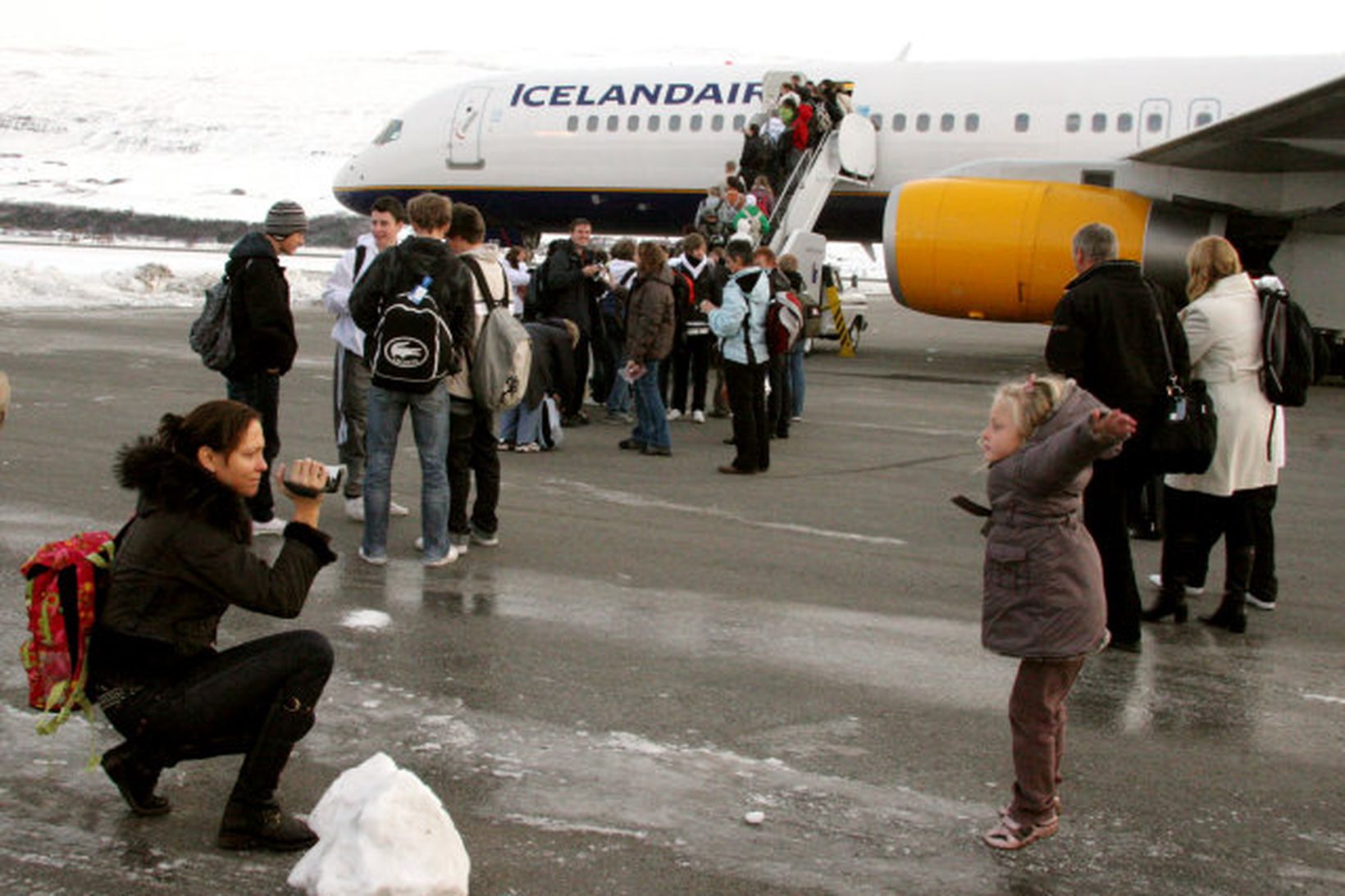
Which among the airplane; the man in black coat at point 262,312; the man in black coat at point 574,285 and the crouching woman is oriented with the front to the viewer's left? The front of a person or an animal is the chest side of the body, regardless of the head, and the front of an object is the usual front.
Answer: the airplane

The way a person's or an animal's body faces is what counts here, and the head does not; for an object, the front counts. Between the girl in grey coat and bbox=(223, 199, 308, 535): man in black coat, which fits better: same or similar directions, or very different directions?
very different directions

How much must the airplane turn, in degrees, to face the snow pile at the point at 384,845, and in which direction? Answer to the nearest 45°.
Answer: approximately 90° to its left

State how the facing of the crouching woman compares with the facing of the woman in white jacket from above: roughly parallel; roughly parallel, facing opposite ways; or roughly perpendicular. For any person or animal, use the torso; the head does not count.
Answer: roughly perpendicular

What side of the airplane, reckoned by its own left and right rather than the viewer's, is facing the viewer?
left

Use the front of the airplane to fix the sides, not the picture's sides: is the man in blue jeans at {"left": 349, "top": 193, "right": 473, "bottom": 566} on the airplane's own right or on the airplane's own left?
on the airplane's own left

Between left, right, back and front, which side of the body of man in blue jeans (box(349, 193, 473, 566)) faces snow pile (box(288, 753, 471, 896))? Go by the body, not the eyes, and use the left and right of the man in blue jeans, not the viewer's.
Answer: back

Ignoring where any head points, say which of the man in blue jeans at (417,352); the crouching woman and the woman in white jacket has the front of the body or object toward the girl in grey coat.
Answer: the crouching woman

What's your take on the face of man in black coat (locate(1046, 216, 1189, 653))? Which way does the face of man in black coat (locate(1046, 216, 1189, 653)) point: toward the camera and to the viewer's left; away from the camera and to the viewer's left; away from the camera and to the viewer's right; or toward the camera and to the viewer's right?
away from the camera and to the viewer's left

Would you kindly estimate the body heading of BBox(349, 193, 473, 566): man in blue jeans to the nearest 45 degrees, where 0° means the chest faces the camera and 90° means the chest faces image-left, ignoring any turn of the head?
approximately 180°

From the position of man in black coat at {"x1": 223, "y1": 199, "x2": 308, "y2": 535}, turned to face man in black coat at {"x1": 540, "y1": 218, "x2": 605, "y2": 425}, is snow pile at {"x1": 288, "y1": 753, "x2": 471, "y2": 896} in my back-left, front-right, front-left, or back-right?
back-right

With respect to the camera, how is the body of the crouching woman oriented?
to the viewer's right

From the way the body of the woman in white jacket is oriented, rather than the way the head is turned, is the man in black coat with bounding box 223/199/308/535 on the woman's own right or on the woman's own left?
on the woman's own left

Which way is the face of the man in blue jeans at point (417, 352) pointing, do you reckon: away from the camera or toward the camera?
away from the camera

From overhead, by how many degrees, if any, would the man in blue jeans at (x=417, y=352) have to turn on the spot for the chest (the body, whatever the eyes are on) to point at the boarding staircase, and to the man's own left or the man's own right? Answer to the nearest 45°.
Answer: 0° — they already face it

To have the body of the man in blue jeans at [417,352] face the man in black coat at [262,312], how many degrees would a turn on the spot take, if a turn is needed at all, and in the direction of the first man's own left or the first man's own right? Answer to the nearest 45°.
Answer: approximately 45° to the first man's own left
